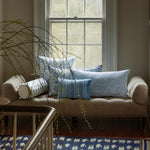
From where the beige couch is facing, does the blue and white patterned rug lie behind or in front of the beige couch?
in front

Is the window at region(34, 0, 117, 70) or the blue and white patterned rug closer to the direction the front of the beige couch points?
the blue and white patterned rug

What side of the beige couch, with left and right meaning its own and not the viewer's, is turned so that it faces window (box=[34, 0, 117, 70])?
back

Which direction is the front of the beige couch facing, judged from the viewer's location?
facing the viewer
